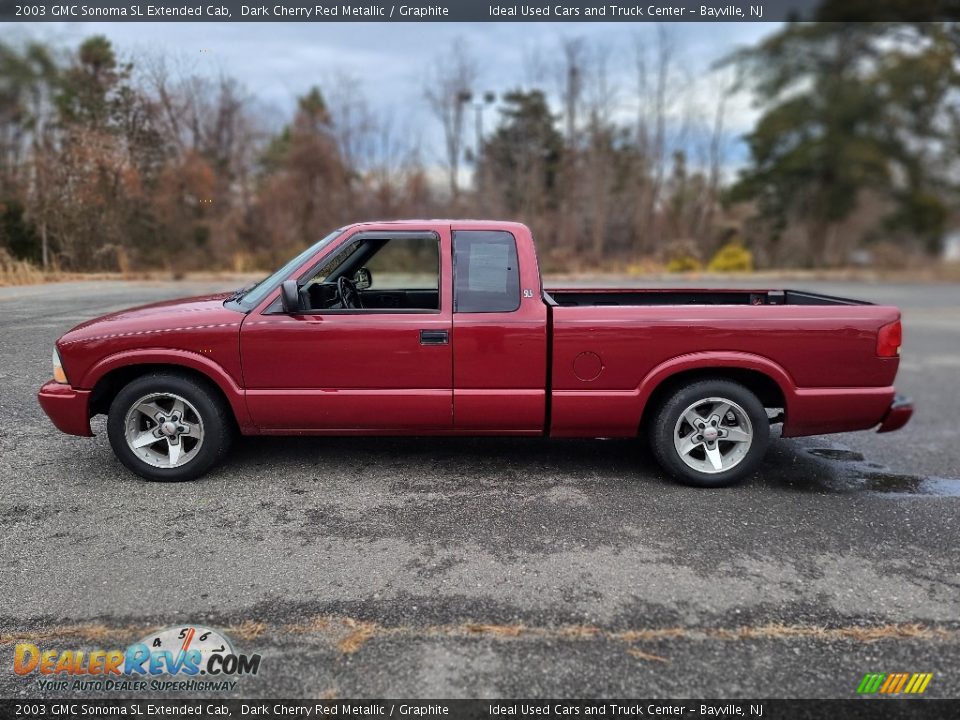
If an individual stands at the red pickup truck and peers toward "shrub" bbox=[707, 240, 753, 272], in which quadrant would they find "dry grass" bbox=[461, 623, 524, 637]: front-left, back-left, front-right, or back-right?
back-right

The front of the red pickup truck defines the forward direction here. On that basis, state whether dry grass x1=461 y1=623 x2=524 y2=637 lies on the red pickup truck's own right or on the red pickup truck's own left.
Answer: on the red pickup truck's own left

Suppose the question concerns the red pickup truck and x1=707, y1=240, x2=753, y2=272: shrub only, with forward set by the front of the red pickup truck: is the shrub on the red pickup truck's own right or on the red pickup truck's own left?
on the red pickup truck's own right

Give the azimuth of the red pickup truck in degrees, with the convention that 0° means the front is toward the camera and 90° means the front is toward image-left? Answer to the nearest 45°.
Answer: approximately 90°
